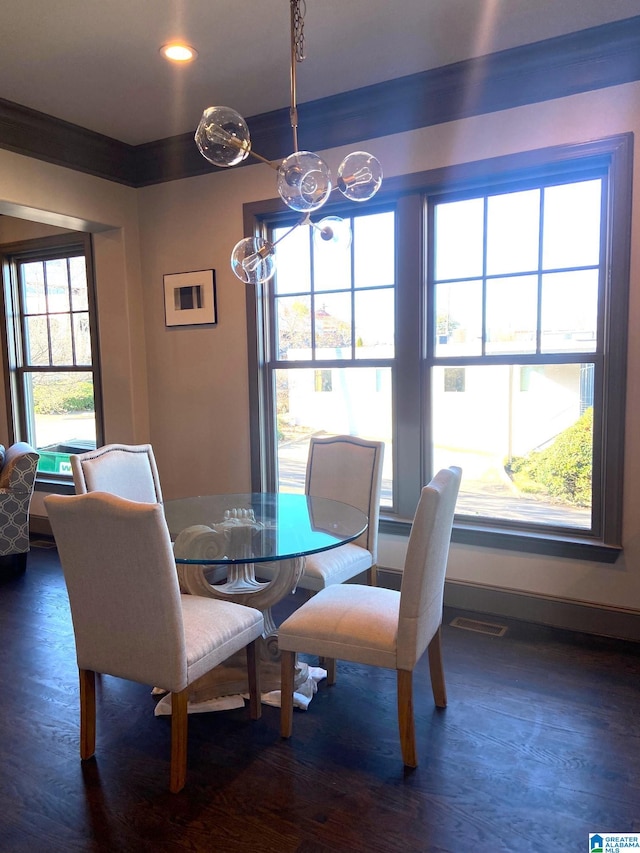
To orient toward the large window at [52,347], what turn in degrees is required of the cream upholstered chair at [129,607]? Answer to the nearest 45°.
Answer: approximately 45° to its left

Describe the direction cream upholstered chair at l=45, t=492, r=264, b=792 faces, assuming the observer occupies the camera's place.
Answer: facing away from the viewer and to the right of the viewer

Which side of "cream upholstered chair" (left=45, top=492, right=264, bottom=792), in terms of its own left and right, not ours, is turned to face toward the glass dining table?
front

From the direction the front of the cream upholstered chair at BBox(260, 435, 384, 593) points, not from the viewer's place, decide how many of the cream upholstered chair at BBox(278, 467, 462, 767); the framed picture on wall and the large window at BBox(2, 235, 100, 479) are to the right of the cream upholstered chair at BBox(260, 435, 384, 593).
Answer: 2

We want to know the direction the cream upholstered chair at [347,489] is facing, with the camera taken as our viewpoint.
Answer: facing the viewer and to the left of the viewer

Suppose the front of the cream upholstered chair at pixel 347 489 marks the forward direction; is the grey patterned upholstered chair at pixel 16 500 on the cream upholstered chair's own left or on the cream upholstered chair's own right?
on the cream upholstered chair's own right

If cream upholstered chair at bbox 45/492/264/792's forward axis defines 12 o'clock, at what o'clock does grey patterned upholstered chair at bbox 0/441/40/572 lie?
grey patterned upholstered chair at bbox 0/441/40/572 is roughly at 10 o'clock from cream upholstered chair at bbox 45/492/264/792.

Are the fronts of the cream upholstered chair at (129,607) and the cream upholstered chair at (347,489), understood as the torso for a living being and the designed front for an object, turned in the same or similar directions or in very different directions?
very different directions

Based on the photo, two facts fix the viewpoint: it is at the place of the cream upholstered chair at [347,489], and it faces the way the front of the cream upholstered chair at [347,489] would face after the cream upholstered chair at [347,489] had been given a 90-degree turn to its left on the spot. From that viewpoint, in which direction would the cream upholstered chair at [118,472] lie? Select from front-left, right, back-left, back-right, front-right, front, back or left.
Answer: back-right

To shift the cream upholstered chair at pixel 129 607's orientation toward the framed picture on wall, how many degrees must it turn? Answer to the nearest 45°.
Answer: approximately 45° to its left
